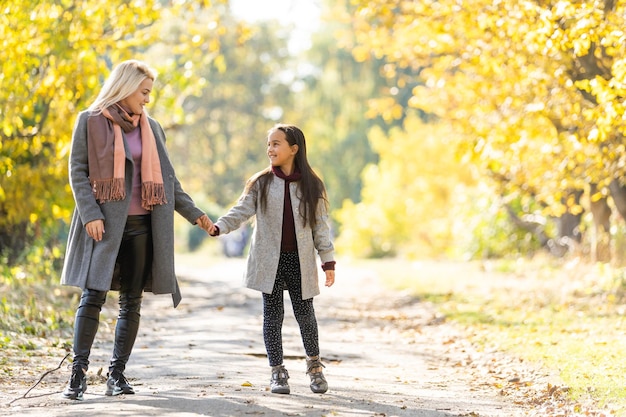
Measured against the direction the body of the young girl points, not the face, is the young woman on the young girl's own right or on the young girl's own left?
on the young girl's own right

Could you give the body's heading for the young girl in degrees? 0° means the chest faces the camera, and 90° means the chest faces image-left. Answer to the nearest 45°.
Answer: approximately 0°
